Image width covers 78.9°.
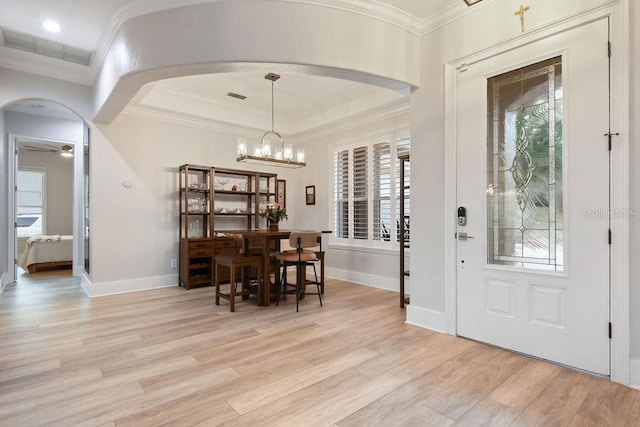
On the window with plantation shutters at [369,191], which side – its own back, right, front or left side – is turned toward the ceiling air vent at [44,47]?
front

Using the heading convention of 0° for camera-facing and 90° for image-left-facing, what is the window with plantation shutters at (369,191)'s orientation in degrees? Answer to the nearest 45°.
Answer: approximately 45°

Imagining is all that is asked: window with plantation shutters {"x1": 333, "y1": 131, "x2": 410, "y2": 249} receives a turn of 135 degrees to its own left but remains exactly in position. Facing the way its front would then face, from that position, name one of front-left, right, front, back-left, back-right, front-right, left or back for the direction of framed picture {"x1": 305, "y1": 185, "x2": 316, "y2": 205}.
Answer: back-left

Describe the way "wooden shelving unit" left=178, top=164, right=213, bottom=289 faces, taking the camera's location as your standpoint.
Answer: facing the viewer and to the right of the viewer
